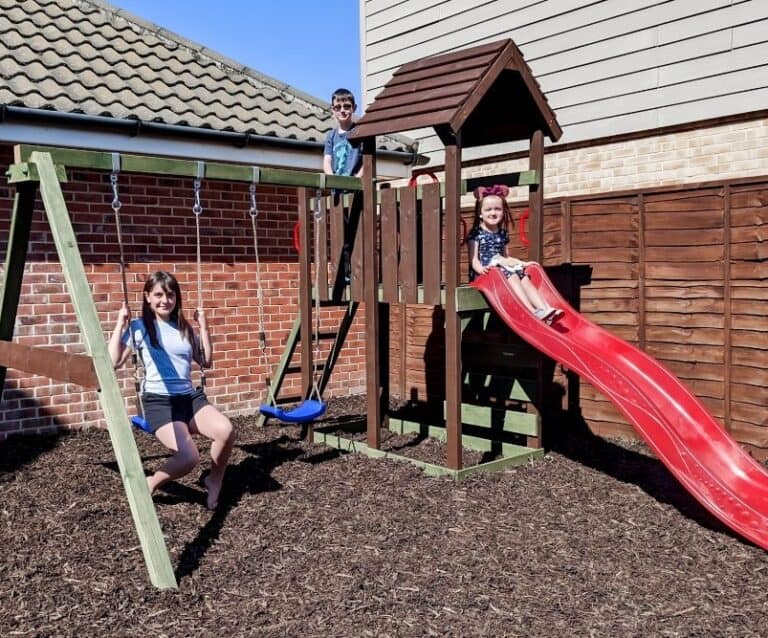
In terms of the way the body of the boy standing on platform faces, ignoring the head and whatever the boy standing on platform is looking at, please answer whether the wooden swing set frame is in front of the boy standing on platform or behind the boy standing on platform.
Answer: in front

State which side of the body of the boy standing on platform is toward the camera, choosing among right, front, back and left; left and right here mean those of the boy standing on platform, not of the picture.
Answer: front

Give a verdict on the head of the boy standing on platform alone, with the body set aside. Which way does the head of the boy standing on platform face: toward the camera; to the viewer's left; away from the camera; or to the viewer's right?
toward the camera
